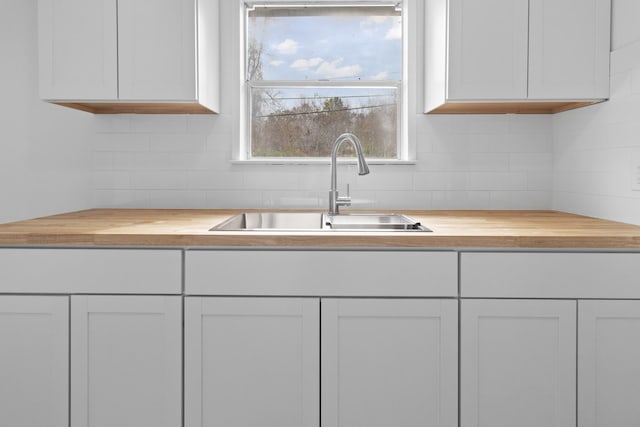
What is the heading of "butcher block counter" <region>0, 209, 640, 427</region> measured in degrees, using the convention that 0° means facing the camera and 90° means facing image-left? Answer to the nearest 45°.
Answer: approximately 0°

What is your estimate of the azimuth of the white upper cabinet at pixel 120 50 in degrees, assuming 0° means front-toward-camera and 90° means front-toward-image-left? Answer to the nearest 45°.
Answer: approximately 0°

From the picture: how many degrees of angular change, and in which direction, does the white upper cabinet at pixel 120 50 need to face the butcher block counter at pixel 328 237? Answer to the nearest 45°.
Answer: approximately 45° to its left

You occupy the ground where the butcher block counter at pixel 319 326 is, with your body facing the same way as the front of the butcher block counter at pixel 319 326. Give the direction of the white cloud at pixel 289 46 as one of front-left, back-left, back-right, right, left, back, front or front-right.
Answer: back

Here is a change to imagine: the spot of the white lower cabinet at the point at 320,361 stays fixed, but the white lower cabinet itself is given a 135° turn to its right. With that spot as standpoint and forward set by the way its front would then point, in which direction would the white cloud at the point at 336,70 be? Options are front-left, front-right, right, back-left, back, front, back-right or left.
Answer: front-right
